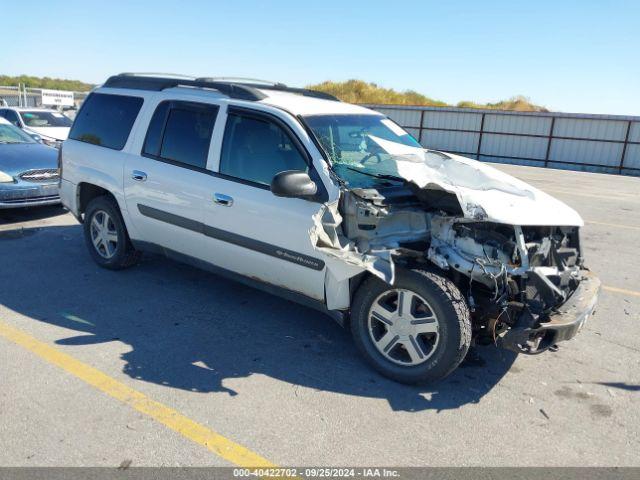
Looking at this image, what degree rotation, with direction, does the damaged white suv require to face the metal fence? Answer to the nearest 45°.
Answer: approximately 135° to its left
